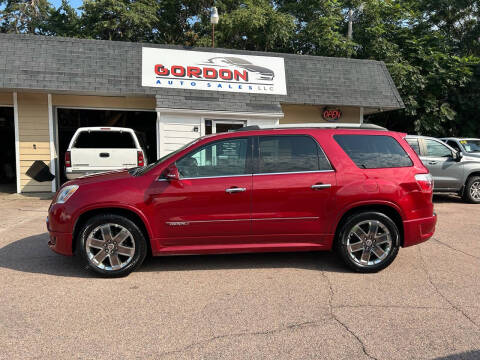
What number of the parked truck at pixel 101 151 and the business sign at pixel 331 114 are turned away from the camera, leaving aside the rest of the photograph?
1

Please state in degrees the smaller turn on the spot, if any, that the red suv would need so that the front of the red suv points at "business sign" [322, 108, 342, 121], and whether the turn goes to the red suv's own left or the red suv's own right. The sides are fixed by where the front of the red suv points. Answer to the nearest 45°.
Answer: approximately 90° to the red suv's own right

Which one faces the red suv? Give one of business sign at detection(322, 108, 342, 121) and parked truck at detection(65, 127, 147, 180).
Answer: the business sign

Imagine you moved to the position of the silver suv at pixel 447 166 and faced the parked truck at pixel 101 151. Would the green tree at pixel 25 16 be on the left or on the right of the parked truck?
right

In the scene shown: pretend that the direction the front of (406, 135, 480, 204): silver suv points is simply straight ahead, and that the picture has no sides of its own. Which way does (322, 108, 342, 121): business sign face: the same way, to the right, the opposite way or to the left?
to the right

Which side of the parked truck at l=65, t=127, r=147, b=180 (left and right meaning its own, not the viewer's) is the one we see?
back

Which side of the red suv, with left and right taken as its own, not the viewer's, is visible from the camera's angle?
left

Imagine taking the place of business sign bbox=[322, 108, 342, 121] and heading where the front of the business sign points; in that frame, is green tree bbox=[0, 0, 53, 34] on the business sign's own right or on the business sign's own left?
on the business sign's own right

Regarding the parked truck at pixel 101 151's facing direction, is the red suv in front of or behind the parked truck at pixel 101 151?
behind

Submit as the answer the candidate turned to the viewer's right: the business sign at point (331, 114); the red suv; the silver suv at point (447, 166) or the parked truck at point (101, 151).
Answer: the silver suv

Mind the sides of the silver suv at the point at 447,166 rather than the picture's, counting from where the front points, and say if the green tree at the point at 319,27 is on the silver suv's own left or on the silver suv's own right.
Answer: on the silver suv's own left

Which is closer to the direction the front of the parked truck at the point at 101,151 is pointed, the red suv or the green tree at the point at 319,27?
the green tree

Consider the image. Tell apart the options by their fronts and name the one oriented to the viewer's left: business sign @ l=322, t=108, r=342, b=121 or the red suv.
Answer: the red suv
